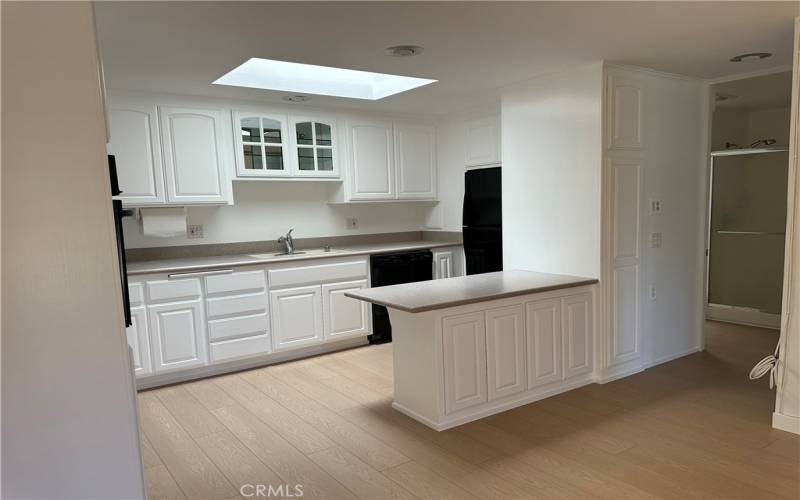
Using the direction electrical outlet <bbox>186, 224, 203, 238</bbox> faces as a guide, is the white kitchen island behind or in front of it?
in front

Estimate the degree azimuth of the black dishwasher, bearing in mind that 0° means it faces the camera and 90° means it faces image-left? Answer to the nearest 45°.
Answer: approximately 315°

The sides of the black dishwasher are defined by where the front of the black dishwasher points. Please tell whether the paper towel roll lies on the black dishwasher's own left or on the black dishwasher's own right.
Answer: on the black dishwasher's own right

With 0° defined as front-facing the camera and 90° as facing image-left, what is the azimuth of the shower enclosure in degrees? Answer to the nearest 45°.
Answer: approximately 45°

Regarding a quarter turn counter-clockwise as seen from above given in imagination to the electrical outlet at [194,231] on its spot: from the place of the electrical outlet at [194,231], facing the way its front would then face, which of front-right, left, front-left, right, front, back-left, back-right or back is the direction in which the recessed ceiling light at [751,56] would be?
front-right

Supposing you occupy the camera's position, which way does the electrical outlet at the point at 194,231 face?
facing the viewer

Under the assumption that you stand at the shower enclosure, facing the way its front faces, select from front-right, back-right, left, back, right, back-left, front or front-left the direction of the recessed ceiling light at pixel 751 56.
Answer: front-left

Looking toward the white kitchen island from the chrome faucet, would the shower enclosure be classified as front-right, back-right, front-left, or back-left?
front-left

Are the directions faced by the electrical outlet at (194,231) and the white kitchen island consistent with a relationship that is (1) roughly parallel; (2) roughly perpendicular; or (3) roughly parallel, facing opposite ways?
roughly parallel

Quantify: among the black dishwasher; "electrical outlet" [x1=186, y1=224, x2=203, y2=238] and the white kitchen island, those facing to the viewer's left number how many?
0

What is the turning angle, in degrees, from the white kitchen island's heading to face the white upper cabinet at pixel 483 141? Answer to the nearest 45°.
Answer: approximately 135° to its left

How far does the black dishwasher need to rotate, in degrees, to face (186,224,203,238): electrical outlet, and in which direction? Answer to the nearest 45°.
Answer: approximately 135° to its right

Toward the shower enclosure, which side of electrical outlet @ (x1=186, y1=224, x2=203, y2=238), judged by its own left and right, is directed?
left

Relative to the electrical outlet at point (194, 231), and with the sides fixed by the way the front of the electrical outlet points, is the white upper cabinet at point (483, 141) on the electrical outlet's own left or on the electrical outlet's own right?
on the electrical outlet's own left

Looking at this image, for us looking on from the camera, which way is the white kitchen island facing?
facing the viewer and to the right of the viewer

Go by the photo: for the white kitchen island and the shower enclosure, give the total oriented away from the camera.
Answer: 0
